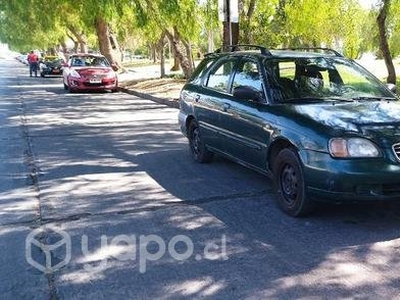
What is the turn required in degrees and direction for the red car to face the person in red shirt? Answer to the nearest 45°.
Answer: approximately 180°

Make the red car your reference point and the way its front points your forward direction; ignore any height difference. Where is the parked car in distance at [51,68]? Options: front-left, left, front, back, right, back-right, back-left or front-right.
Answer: back

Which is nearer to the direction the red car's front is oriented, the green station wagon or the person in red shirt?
the green station wagon

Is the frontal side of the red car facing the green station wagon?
yes

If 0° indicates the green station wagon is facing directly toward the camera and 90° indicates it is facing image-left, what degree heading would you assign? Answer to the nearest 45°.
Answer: approximately 315°

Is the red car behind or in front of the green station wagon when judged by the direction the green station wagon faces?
behind

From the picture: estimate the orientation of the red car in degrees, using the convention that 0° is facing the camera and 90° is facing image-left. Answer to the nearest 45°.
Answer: approximately 0°
